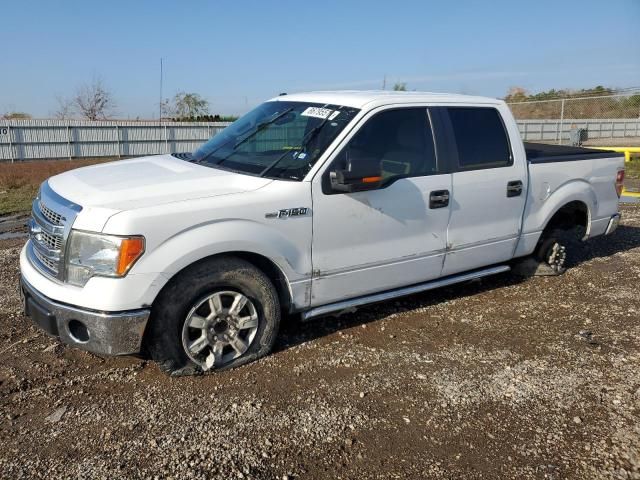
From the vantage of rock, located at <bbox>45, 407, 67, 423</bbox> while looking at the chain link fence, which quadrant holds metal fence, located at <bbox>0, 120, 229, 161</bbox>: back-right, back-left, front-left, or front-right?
front-left

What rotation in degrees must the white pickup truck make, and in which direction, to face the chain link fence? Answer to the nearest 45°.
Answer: approximately 180°

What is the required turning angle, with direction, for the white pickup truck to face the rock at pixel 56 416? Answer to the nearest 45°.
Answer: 0° — it already faces it

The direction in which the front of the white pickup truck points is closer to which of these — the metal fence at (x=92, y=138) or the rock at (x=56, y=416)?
the rock

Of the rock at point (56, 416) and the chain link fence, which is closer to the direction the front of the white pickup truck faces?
the rock
